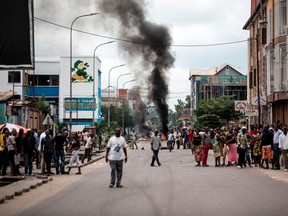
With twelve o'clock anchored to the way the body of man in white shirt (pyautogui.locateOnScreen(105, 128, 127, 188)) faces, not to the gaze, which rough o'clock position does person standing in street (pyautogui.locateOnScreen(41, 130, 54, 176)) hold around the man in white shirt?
The person standing in street is roughly at 5 o'clock from the man in white shirt.

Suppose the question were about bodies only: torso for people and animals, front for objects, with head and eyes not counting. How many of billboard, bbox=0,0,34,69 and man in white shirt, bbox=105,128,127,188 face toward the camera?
2

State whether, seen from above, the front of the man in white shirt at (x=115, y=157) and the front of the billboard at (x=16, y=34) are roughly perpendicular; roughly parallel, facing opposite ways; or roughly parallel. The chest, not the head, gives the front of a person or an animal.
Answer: roughly parallel

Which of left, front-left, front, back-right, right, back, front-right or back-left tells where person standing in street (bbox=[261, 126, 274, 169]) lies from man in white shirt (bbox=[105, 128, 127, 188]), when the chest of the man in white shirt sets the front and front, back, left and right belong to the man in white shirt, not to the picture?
back-left

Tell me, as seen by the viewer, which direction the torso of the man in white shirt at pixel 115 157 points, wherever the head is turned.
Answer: toward the camera

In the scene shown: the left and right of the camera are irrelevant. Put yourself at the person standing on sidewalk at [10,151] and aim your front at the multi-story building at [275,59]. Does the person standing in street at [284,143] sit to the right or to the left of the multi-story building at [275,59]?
right

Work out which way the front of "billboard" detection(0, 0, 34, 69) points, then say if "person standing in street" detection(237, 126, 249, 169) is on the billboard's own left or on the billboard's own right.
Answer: on the billboard's own left
